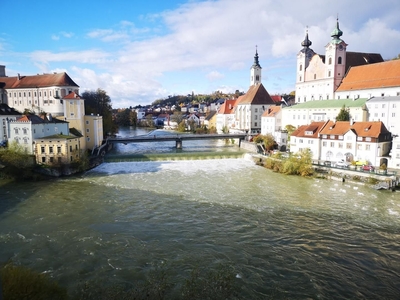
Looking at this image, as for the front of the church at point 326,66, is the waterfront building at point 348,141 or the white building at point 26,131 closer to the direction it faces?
the white building

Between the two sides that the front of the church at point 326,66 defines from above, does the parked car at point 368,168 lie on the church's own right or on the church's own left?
on the church's own left

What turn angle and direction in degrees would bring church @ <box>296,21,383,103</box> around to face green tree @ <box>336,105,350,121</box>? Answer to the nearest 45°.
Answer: approximately 45° to its left

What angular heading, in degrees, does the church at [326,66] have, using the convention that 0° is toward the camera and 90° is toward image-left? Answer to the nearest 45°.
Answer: approximately 45°

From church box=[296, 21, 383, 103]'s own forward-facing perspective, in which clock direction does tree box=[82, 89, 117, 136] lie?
The tree is roughly at 1 o'clock from the church.

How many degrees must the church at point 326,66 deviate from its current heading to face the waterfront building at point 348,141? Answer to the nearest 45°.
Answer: approximately 45° to its left

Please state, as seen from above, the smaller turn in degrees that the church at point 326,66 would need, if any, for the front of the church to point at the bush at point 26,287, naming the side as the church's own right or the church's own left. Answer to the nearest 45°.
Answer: approximately 45° to the church's own left

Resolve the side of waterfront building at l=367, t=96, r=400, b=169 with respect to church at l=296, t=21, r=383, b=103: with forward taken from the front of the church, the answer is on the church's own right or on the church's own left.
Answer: on the church's own left

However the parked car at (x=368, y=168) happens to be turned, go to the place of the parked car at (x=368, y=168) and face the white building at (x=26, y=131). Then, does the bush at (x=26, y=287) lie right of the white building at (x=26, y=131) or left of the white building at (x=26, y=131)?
left

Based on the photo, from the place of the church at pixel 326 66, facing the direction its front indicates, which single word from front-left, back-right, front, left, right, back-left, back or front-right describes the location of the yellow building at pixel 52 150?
front

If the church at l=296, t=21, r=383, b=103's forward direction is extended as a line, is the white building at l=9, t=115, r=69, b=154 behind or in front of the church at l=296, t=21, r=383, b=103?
in front

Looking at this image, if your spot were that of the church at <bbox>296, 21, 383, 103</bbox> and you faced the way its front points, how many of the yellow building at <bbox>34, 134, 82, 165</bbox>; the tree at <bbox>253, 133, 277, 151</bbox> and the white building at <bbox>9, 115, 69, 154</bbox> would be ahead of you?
3

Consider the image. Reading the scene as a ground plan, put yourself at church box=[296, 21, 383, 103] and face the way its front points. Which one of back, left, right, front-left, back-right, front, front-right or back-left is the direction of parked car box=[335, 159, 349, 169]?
front-left

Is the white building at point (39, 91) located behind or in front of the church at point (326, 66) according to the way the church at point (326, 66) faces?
in front

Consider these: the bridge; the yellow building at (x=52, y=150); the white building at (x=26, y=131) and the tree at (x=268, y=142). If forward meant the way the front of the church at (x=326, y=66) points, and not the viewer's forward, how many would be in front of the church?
4
